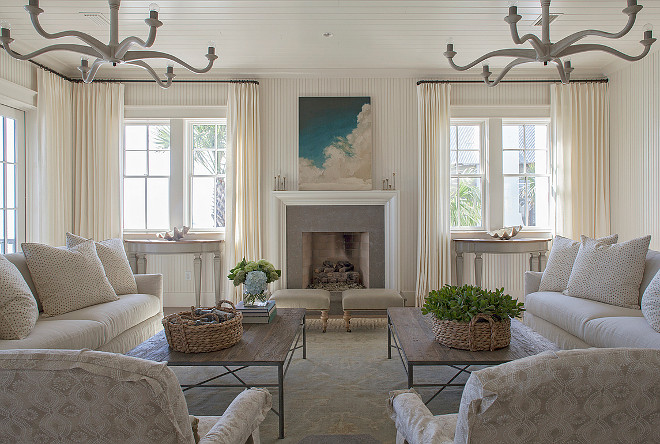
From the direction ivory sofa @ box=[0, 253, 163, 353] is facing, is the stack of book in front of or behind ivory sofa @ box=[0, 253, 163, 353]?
in front

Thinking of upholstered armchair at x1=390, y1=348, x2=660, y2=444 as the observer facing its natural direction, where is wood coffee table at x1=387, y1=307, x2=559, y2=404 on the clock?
The wood coffee table is roughly at 1 o'clock from the upholstered armchair.

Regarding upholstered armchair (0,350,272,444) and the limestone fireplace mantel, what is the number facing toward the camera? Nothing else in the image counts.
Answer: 1

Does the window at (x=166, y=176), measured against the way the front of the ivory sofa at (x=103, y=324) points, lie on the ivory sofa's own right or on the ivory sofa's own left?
on the ivory sofa's own left

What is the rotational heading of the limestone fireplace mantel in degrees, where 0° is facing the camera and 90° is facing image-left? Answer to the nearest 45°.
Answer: approximately 0°

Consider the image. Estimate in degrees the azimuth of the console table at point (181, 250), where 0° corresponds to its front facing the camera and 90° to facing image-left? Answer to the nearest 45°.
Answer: approximately 0°

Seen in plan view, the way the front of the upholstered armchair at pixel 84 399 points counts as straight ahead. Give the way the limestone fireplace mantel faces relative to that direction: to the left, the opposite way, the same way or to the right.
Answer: the opposite way

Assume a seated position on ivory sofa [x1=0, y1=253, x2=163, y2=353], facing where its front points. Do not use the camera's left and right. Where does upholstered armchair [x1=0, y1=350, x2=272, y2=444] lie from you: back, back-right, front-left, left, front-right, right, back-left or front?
front-right

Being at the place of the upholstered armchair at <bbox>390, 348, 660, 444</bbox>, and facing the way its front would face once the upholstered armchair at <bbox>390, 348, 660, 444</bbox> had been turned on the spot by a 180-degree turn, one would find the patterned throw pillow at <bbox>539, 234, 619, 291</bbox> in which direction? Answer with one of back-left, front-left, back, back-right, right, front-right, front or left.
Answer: back-left

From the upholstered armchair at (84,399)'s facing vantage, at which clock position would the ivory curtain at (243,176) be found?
The ivory curtain is roughly at 11 o'clock from the upholstered armchair.

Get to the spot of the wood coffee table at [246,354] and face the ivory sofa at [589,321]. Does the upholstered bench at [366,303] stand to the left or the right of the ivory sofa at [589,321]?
left

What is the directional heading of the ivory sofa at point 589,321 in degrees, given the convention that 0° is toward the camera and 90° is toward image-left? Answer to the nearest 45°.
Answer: approximately 45°

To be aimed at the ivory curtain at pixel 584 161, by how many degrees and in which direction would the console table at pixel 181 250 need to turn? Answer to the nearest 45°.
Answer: approximately 90° to its left

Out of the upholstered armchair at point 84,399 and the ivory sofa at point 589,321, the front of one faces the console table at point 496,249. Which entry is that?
the upholstered armchair

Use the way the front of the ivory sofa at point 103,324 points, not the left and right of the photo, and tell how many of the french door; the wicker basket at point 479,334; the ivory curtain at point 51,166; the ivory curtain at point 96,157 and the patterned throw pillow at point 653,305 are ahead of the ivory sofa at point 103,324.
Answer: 2
